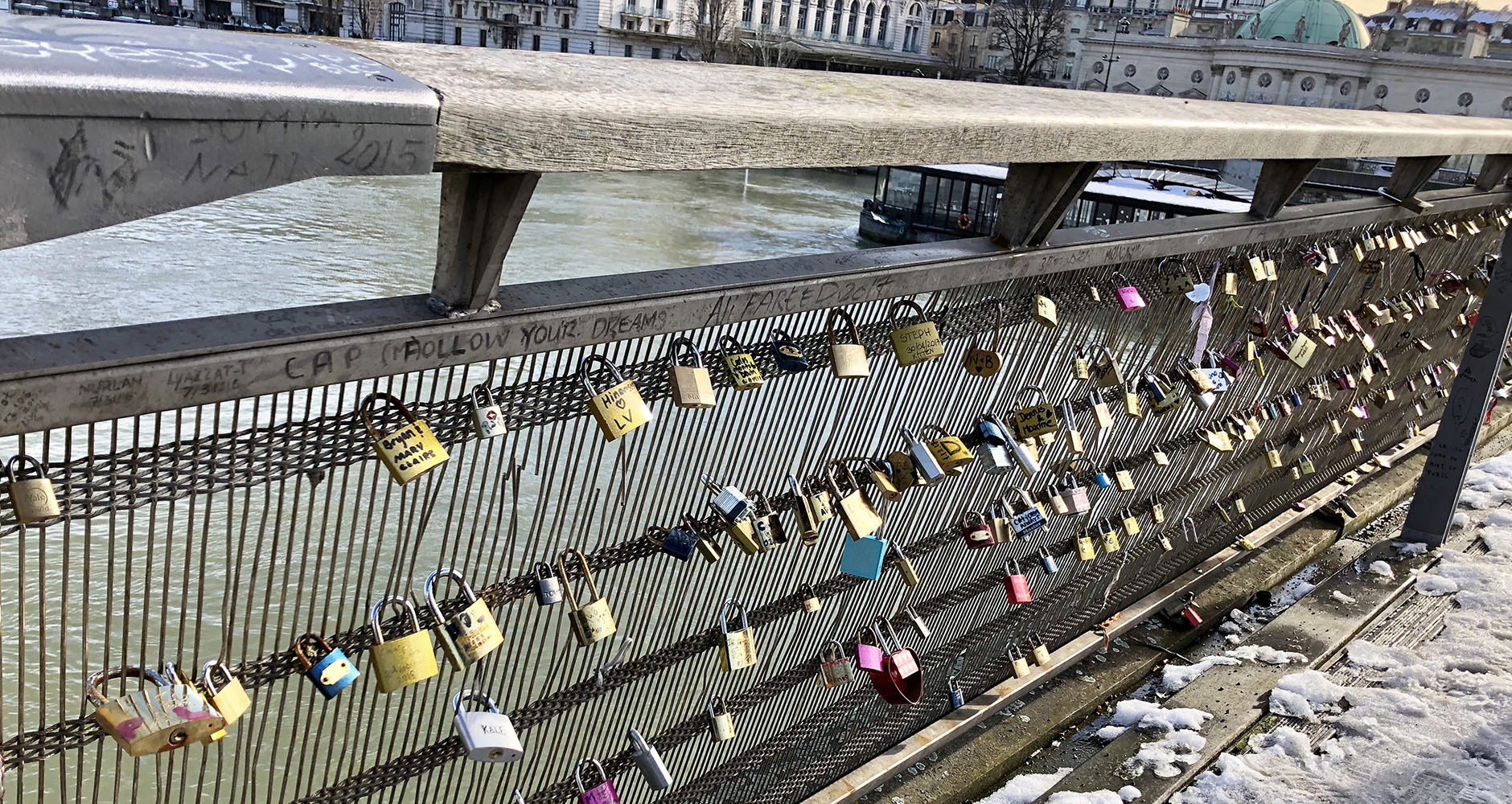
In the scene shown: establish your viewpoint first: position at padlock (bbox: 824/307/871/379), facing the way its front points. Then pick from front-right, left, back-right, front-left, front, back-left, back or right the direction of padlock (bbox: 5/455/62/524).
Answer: front-right

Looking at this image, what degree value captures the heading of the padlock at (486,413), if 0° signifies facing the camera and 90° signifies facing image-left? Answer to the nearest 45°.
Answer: approximately 0°

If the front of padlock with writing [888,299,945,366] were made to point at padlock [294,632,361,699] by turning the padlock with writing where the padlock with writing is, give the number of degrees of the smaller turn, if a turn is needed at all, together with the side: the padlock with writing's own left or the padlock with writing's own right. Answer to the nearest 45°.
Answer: approximately 45° to the padlock with writing's own right

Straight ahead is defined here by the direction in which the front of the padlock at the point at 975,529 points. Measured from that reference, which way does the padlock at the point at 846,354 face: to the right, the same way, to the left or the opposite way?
the same way

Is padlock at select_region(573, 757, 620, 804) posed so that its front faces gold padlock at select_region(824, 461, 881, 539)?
no

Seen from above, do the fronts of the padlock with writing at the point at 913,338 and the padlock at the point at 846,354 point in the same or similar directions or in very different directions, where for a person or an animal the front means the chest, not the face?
same or similar directions

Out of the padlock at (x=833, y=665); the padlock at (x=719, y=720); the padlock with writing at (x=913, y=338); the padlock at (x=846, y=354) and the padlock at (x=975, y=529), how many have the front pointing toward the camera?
5

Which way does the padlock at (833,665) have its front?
toward the camera

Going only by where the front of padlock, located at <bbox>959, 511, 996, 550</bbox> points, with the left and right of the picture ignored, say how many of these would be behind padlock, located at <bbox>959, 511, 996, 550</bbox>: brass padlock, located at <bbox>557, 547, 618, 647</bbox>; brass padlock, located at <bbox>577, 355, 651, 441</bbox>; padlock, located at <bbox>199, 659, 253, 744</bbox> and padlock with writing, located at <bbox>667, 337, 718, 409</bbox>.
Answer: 0

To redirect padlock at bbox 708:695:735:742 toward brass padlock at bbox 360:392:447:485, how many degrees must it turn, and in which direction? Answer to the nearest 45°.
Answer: approximately 45° to its right

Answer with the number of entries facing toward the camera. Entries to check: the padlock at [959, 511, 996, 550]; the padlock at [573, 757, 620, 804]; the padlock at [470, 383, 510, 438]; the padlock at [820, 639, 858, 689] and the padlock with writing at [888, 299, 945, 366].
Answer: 5

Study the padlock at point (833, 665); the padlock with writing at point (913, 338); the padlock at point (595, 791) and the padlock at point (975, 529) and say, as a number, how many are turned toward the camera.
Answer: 4

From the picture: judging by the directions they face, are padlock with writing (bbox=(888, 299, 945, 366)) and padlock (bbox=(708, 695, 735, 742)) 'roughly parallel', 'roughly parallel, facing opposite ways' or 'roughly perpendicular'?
roughly parallel

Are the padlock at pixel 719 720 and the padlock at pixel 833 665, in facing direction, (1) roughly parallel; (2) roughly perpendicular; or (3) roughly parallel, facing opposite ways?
roughly parallel

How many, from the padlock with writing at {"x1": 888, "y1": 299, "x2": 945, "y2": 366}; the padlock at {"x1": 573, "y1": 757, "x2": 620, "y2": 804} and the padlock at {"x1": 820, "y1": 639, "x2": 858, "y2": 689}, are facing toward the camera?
3

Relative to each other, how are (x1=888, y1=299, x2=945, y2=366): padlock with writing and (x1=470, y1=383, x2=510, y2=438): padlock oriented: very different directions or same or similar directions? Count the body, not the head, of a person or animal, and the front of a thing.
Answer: same or similar directions

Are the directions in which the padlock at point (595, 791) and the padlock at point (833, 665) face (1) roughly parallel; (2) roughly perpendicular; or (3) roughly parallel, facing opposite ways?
roughly parallel
